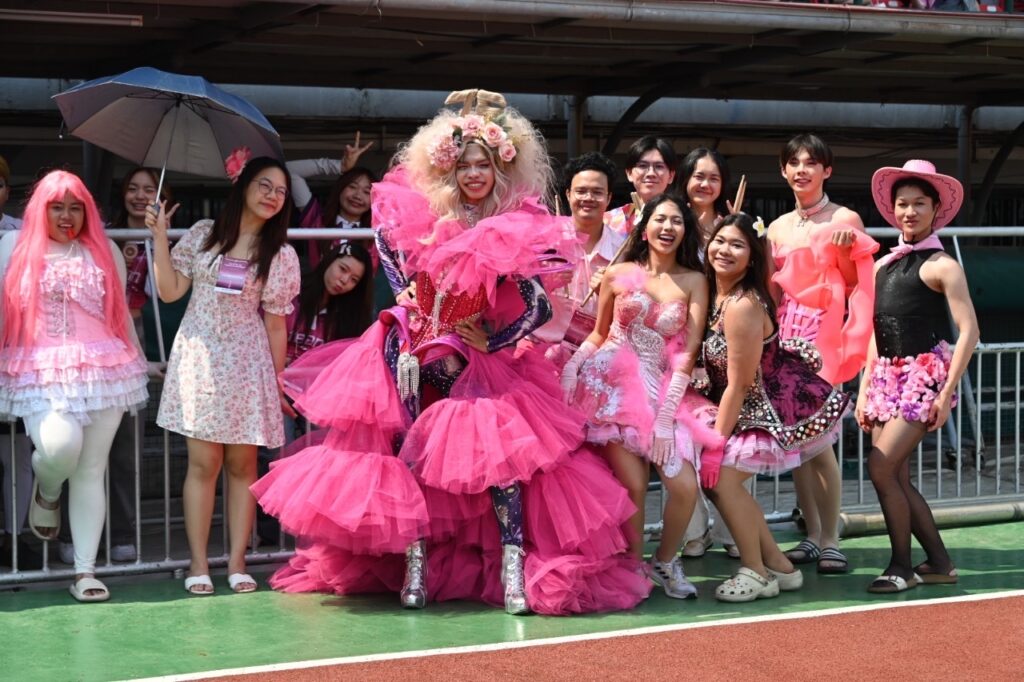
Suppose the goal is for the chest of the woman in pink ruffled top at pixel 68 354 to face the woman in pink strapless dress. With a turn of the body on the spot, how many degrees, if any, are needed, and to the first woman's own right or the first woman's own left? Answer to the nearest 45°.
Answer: approximately 90° to the first woman's own left

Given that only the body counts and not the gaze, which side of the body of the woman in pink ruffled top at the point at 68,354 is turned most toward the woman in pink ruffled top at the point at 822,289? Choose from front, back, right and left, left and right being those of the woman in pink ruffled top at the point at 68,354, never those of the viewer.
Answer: left
